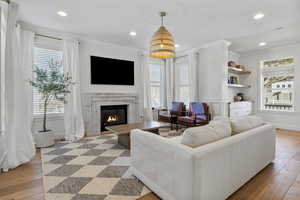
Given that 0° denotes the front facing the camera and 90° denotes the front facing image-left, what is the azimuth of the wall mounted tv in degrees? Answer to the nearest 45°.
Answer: approximately 315°

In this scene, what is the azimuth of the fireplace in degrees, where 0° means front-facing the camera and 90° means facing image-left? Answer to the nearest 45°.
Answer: approximately 315°

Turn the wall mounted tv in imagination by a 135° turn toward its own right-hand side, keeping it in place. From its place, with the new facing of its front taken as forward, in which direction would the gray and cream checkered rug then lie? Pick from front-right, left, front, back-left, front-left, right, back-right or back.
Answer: left

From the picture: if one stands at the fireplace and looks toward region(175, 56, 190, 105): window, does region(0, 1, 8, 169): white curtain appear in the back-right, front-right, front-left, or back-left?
back-right

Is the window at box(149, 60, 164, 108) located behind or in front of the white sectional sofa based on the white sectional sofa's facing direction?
in front

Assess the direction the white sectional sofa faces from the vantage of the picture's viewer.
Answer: facing away from the viewer and to the left of the viewer

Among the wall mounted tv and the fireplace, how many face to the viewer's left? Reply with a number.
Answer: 0

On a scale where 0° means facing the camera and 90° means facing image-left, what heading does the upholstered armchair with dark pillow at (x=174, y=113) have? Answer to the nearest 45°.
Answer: approximately 45°

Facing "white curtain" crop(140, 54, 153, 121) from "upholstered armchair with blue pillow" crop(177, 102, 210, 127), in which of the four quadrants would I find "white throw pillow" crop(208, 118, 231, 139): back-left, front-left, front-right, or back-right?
back-left

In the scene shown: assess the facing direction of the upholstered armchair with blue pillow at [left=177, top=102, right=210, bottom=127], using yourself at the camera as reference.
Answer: facing the viewer and to the left of the viewer

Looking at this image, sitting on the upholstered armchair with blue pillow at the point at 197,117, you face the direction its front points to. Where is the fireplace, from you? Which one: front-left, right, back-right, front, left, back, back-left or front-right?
front-right

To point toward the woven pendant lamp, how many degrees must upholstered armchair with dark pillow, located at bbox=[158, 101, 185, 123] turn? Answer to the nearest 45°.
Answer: approximately 45° to its left

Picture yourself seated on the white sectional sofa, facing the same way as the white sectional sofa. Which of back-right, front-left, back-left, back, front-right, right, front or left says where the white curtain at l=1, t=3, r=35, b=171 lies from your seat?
front-left

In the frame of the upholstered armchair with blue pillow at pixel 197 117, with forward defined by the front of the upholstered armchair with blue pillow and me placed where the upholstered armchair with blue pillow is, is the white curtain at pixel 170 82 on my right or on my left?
on my right

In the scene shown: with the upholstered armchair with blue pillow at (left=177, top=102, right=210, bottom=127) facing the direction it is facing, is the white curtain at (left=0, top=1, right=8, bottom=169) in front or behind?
in front
